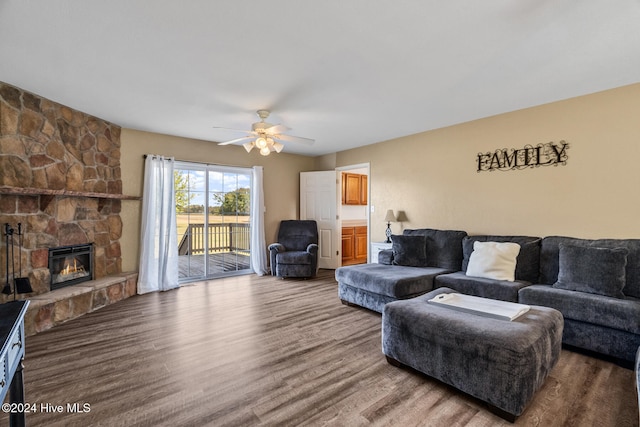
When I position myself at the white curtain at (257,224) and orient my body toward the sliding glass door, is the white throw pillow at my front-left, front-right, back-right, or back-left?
back-left

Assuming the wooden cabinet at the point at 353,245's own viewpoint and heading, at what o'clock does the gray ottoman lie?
The gray ottoman is roughly at 1 o'clock from the wooden cabinet.

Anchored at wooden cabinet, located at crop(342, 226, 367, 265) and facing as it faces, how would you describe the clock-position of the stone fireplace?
The stone fireplace is roughly at 3 o'clock from the wooden cabinet.

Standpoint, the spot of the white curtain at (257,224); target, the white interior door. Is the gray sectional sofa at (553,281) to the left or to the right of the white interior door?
right

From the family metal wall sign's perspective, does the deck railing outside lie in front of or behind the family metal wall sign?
in front

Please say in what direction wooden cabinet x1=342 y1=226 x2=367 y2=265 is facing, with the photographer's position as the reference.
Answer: facing the viewer and to the right of the viewer

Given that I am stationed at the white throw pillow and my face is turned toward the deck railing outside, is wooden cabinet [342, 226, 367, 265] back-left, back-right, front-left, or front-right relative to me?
front-right

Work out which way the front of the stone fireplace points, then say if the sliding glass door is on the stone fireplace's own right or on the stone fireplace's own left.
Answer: on the stone fireplace's own left

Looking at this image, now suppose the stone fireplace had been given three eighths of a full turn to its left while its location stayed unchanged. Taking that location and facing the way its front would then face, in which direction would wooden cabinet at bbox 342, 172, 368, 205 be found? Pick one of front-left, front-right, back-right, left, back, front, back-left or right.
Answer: right

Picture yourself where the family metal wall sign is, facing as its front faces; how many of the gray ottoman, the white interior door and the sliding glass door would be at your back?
0

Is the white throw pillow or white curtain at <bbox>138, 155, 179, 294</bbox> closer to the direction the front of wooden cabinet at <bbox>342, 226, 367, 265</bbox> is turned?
the white throw pillow

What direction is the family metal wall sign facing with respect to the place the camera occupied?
facing the viewer and to the left of the viewer

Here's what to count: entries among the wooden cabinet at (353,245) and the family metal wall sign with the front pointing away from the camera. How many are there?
0

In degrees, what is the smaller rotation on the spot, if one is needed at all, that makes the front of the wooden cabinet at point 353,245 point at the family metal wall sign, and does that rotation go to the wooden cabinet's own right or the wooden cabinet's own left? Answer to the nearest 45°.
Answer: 0° — it already faces it

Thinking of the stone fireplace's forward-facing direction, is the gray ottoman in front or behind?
in front

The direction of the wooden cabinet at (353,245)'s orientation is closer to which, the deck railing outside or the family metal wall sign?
the family metal wall sign

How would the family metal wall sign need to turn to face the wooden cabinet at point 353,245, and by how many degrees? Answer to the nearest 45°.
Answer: approximately 90° to its right

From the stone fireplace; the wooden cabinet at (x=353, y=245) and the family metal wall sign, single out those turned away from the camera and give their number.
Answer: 0

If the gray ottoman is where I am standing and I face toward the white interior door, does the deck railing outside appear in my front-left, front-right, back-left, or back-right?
front-left
